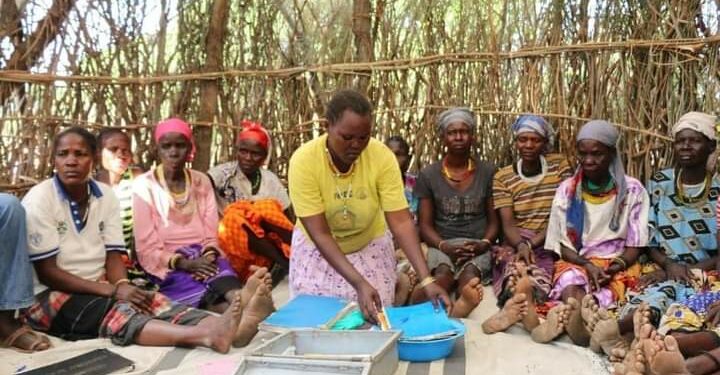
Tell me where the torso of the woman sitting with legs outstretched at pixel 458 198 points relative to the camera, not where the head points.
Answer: toward the camera

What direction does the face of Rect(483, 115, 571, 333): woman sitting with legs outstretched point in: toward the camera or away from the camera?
toward the camera

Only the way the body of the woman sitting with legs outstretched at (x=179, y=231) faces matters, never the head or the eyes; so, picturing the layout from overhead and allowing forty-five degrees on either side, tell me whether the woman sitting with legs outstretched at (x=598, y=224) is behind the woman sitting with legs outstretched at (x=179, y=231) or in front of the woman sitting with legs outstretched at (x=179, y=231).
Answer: in front

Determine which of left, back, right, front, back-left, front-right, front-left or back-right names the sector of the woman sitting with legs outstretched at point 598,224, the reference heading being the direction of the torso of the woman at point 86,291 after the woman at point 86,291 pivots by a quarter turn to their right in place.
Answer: back-left

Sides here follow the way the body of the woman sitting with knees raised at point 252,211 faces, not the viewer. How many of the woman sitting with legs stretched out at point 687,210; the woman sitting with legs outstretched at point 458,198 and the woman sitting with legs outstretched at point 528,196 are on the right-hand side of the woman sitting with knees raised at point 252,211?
0

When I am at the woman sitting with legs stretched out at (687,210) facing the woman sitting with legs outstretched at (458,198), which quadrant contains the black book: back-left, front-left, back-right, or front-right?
front-left

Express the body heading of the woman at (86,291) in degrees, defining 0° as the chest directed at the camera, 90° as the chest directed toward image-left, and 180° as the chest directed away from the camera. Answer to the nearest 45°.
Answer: approximately 315°

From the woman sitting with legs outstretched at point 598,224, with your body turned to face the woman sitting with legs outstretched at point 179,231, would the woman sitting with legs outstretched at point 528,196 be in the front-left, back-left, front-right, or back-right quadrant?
front-right

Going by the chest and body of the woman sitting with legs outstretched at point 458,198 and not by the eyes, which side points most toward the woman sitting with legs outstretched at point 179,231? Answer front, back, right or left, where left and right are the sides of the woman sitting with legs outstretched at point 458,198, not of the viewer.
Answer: right

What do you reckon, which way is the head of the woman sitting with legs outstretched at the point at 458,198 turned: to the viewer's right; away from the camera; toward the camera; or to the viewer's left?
toward the camera

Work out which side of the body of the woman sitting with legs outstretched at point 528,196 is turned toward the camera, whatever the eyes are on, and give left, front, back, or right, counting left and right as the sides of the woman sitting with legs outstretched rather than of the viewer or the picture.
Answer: front

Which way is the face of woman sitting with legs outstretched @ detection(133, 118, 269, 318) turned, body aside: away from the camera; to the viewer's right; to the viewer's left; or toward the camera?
toward the camera

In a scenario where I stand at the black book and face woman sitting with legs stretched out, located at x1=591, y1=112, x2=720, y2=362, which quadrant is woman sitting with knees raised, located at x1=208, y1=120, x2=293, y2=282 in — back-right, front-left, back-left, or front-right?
front-left

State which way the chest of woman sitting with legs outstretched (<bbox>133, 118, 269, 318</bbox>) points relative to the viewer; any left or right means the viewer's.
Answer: facing the viewer and to the right of the viewer

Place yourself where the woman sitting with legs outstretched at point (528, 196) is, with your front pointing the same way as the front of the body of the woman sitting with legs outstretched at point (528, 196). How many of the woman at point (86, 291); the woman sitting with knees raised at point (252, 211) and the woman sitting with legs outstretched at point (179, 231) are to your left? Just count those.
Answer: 0
